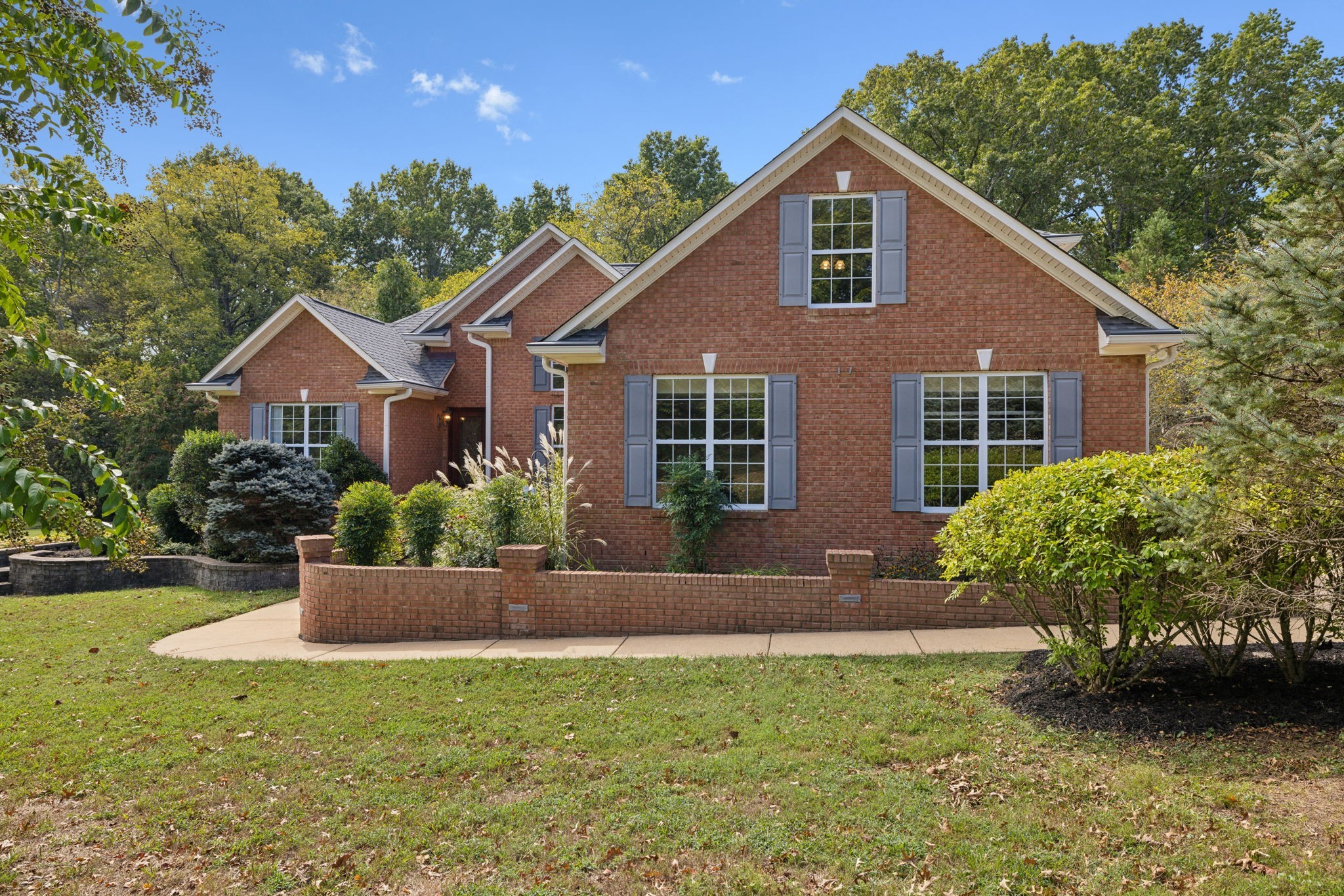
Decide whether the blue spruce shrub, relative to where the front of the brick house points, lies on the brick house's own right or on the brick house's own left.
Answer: on the brick house's own right

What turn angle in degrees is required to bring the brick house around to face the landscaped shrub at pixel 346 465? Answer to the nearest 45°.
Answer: approximately 135° to its right

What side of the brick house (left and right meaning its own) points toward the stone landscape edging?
right

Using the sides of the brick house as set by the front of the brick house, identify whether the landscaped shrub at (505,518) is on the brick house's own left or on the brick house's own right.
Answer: on the brick house's own right

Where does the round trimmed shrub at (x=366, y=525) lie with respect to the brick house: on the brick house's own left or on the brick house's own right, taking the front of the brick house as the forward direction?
on the brick house's own right

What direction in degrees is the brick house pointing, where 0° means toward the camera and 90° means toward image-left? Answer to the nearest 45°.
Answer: approximately 0°

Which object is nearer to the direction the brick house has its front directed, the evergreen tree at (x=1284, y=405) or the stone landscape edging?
the evergreen tree

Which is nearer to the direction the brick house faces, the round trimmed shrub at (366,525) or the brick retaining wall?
the brick retaining wall

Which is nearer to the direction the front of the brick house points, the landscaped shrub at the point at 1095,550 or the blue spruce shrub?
the landscaped shrub

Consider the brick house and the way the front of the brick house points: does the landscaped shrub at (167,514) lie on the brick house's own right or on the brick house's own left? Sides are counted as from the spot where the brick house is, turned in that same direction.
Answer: on the brick house's own right
